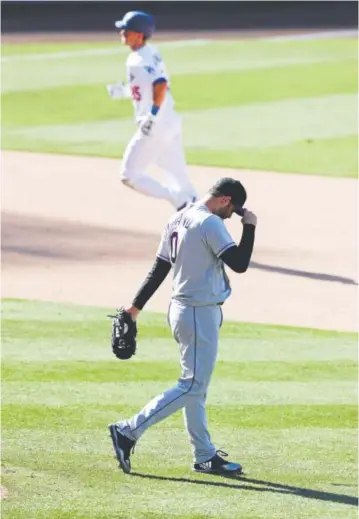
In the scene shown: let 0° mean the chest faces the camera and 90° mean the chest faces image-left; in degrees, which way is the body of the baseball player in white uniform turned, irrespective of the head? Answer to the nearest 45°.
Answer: approximately 90°

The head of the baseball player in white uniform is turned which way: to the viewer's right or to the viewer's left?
to the viewer's left

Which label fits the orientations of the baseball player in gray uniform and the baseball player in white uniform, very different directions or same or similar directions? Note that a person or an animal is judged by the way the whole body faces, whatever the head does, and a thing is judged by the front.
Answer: very different directions

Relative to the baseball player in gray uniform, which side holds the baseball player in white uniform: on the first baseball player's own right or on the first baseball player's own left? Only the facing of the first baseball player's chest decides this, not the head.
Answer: on the first baseball player's own left

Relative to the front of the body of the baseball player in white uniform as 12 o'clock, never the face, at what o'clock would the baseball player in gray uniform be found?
The baseball player in gray uniform is roughly at 9 o'clock from the baseball player in white uniform.
